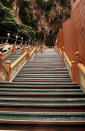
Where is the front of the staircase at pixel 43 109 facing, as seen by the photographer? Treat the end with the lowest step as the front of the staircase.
facing the viewer

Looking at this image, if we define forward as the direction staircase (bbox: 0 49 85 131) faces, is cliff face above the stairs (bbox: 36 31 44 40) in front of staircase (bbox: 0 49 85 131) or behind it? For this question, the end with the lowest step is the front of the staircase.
behind
